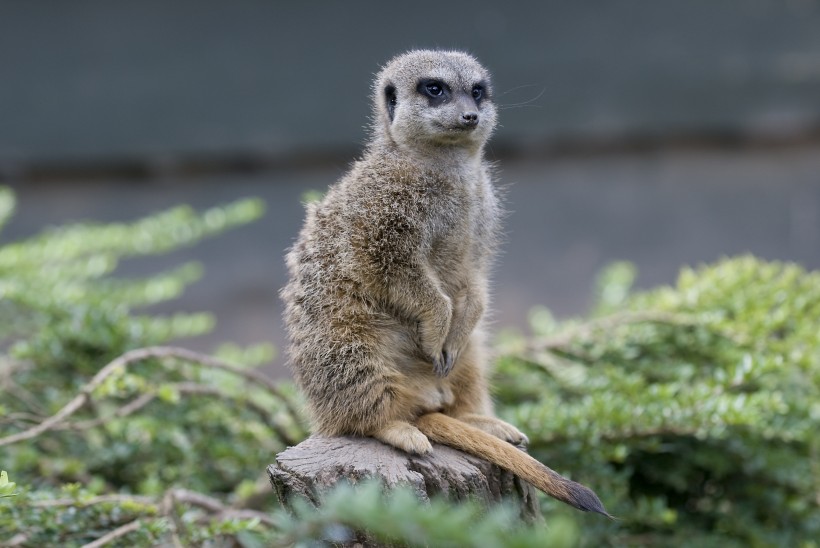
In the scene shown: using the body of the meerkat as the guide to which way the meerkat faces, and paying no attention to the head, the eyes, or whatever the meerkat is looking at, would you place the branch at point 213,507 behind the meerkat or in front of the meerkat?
behind

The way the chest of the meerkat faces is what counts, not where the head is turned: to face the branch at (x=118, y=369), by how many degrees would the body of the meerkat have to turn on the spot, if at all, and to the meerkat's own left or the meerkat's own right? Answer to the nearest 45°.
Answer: approximately 180°

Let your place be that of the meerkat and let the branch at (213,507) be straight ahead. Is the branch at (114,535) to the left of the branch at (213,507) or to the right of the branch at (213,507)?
left

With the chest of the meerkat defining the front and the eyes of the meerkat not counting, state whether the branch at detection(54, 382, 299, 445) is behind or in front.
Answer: behind

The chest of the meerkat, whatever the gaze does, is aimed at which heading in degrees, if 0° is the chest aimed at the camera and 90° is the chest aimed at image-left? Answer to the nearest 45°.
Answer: approximately 315°

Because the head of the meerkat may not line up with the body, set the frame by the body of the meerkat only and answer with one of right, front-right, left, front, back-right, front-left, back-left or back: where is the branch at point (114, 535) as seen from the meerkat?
back-right
